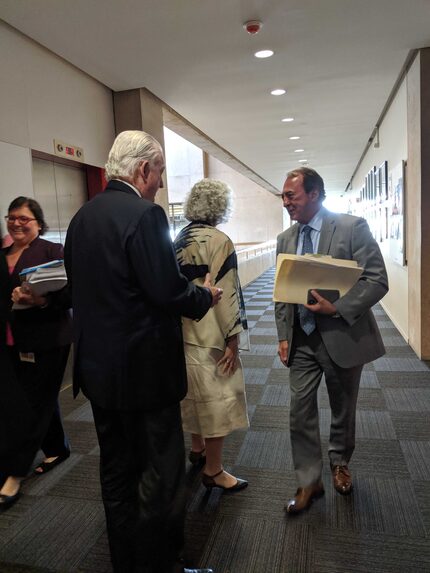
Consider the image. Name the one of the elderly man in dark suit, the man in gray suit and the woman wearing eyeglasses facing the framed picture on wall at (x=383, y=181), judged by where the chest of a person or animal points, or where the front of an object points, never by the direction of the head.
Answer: the elderly man in dark suit

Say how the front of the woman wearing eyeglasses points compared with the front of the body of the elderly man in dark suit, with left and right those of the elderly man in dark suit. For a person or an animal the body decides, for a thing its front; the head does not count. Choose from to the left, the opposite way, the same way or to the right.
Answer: the opposite way

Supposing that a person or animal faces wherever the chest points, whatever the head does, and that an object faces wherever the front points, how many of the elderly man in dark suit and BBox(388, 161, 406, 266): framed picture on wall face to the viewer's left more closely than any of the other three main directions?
1

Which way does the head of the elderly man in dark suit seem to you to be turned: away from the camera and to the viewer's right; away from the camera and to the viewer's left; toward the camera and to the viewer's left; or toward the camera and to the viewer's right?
away from the camera and to the viewer's right

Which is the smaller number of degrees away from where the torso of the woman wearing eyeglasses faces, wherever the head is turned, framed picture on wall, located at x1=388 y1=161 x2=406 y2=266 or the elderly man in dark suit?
the elderly man in dark suit

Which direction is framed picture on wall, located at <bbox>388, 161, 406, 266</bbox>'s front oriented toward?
to the viewer's left

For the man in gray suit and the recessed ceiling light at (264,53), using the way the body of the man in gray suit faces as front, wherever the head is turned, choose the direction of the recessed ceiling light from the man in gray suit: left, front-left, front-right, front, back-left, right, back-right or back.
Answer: back-right

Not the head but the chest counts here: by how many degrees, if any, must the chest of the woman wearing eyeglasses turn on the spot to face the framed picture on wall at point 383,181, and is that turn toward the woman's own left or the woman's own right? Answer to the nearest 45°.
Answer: approximately 180°

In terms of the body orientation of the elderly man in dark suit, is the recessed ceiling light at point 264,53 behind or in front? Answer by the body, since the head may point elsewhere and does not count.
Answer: in front

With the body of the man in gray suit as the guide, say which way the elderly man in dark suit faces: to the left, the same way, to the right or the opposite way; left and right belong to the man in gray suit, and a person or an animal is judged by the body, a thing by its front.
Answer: the opposite way

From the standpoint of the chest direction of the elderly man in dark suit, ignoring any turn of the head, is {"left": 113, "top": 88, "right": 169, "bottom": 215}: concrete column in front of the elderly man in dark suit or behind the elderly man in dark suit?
in front

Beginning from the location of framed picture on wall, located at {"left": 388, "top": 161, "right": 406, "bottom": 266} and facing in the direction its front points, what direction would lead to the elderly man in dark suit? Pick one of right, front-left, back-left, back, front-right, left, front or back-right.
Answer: left

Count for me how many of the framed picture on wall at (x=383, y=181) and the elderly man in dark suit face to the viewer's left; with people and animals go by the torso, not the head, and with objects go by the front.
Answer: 1

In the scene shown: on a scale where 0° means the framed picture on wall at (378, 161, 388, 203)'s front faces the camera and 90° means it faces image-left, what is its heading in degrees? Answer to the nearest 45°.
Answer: approximately 90°

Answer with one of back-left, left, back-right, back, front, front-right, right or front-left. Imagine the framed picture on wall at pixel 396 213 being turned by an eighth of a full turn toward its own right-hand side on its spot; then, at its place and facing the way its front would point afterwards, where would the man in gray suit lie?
back-left

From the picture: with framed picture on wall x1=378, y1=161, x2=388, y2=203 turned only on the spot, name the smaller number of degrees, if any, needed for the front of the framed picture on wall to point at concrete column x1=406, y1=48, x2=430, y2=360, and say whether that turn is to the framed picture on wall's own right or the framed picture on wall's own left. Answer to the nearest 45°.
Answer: approximately 90° to the framed picture on wall's own left

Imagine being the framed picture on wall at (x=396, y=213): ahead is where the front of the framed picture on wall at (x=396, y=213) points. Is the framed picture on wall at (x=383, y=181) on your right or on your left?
on your right

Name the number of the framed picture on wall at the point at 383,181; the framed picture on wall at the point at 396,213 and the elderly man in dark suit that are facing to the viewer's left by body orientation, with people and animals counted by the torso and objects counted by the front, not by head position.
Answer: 2

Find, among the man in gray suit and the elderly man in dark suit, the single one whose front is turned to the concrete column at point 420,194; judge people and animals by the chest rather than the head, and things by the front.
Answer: the elderly man in dark suit
